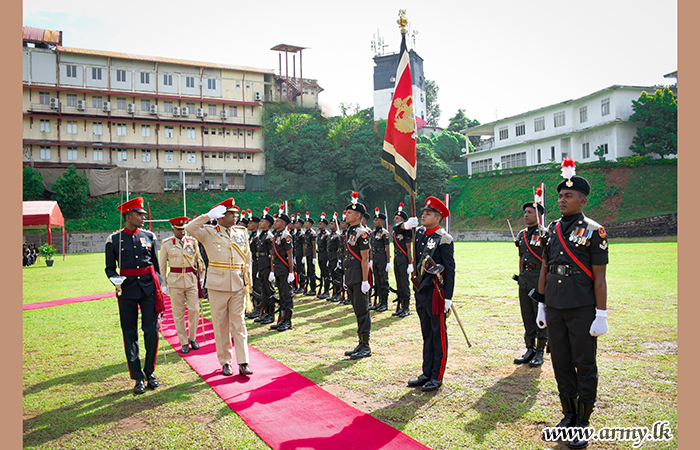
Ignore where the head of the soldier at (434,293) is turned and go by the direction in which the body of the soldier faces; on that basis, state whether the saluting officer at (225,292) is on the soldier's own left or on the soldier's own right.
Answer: on the soldier's own right

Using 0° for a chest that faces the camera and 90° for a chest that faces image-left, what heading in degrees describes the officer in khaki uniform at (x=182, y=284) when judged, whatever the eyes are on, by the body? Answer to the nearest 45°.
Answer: approximately 0°

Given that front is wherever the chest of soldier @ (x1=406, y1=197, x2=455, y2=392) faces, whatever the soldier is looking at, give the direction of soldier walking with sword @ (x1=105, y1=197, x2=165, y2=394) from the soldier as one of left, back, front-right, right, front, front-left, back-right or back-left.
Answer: front-right

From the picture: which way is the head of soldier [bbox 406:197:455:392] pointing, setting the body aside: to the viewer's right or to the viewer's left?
to the viewer's left

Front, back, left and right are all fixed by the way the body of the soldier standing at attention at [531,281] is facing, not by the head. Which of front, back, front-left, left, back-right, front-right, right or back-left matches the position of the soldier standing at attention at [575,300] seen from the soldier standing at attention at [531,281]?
front-left

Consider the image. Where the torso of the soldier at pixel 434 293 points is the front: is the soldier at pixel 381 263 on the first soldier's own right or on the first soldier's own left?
on the first soldier's own right

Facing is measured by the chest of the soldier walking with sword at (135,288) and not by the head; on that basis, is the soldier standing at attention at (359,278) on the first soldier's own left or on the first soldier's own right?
on the first soldier's own left

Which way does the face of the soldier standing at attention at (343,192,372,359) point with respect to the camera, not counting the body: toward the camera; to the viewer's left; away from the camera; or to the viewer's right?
to the viewer's left

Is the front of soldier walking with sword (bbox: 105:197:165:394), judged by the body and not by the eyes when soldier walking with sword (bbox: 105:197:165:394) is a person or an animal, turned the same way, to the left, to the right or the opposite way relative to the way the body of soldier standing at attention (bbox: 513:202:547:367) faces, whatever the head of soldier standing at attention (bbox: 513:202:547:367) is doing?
to the left

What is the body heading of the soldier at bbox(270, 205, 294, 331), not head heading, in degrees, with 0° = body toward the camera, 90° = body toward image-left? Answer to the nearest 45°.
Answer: approximately 90°

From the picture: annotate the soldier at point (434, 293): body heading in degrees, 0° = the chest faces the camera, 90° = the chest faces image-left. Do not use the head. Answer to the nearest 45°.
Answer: approximately 45°

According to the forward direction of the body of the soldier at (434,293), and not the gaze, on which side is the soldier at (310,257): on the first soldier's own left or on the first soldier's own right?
on the first soldier's own right

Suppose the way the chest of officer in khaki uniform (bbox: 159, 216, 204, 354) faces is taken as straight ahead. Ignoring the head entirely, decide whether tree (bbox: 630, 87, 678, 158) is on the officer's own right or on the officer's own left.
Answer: on the officer's own left
